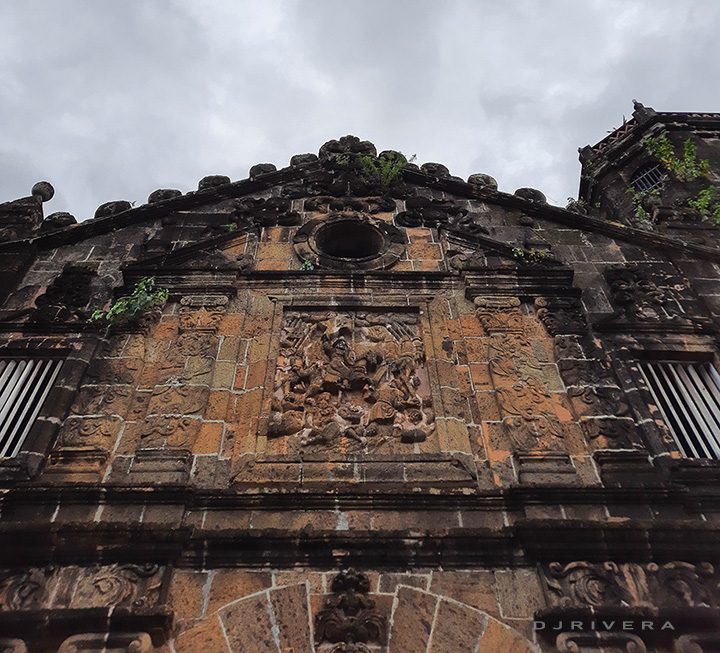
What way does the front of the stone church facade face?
toward the camera

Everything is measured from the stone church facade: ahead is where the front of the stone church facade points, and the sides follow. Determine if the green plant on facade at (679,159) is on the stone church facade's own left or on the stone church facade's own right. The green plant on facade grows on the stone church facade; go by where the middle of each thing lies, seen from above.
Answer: on the stone church facade's own left

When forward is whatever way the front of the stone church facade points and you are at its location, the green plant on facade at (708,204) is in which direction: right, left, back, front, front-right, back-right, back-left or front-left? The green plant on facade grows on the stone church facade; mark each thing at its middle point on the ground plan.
left
